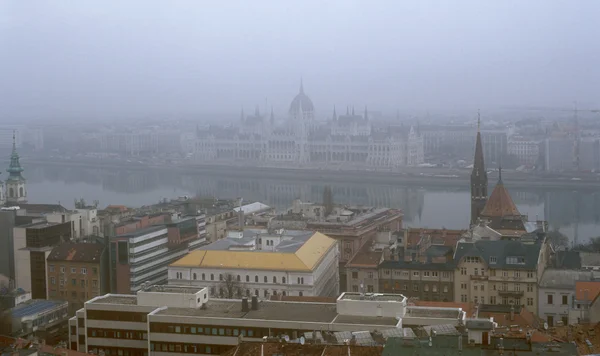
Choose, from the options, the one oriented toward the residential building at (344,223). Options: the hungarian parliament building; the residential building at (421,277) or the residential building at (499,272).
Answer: the hungarian parliament building

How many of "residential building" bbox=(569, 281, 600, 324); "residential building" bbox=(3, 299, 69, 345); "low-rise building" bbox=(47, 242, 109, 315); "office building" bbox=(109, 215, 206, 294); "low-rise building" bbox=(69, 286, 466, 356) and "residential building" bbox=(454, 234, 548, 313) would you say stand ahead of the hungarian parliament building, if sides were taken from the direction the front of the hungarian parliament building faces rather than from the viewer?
6

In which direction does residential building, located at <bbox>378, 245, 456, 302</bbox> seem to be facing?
toward the camera

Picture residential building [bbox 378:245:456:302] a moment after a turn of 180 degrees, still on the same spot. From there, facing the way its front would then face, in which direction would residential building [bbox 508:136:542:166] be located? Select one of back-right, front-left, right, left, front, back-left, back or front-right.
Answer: front

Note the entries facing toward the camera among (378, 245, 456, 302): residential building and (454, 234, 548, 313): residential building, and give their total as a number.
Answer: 2

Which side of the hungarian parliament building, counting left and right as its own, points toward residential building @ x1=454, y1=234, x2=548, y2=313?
front

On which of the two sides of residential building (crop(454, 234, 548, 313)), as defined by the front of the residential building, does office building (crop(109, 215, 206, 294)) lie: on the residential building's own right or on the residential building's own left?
on the residential building's own right

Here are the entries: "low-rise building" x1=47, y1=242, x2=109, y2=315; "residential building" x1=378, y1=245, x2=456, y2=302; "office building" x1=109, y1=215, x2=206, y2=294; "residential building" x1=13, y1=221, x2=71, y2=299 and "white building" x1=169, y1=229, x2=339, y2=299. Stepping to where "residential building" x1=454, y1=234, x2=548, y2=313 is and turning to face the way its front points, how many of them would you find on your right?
5

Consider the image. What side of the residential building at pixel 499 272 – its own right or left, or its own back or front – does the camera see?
front

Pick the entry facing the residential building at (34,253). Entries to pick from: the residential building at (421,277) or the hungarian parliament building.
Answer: the hungarian parliament building

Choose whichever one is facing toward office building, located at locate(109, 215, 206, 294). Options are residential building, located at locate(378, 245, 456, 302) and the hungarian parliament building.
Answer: the hungarian parliament building

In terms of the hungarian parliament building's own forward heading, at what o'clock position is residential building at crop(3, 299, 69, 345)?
The residential building is roughly at 12 o'clock from the hungarian parliament building.

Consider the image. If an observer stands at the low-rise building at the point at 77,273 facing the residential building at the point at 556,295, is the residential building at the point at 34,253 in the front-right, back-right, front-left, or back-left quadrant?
back-left

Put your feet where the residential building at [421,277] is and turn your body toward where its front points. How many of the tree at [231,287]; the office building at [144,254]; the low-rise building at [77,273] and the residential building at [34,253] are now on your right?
4

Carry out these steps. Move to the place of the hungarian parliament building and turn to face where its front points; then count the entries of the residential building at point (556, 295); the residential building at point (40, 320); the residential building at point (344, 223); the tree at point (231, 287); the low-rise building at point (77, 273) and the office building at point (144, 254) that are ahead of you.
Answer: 6

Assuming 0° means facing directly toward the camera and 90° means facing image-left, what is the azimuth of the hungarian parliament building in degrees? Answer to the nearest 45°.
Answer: approximately 0°

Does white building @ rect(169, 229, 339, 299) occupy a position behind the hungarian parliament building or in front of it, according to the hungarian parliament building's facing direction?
in front
